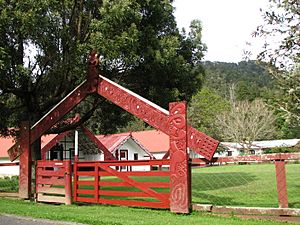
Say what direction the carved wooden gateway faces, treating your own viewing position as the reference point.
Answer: facing the viewer and to the left of the viewer
